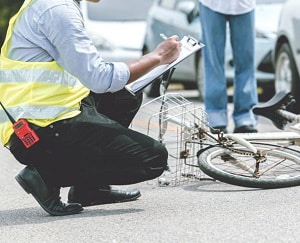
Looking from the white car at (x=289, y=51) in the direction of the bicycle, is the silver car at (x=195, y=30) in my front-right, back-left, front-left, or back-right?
back-right

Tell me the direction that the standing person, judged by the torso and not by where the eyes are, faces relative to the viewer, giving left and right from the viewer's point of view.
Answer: facing the viewer

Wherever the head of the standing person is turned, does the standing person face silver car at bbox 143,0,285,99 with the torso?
no

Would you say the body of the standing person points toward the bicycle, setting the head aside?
yes

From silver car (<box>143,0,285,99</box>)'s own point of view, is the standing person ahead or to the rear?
ahead
